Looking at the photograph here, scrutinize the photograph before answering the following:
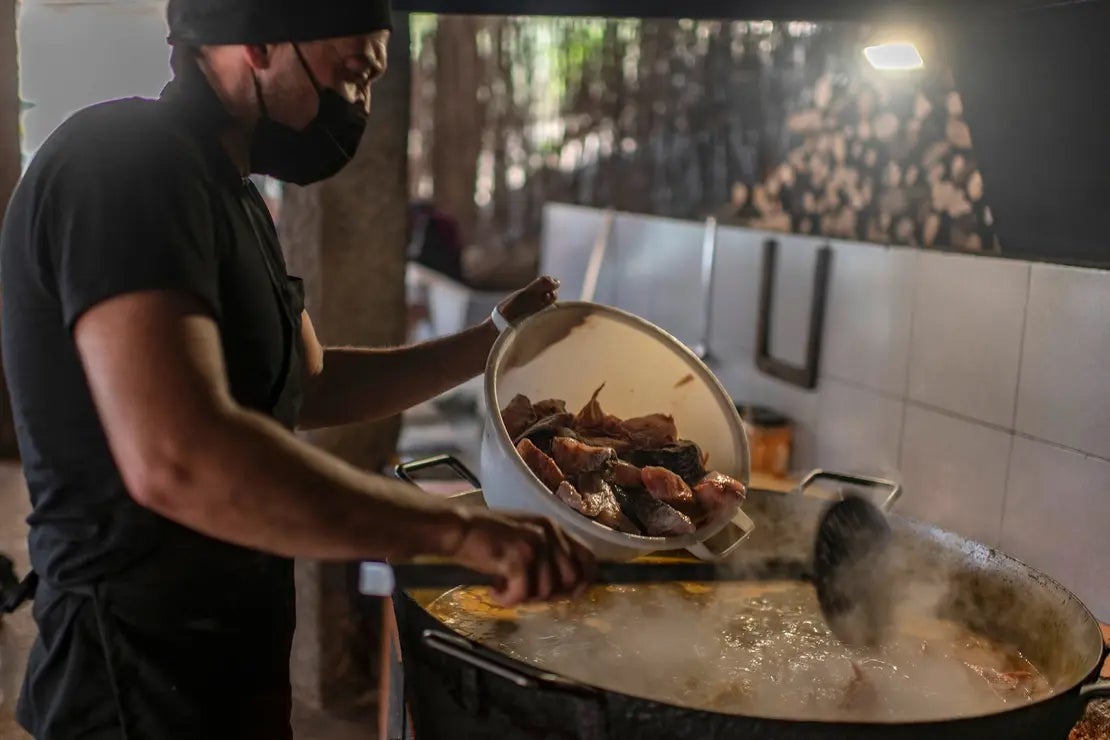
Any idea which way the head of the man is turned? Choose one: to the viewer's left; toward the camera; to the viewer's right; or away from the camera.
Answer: to the viewer's right

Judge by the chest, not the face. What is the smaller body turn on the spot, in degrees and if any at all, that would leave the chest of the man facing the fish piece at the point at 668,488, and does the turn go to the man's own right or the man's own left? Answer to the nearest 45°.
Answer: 0° — they already face it

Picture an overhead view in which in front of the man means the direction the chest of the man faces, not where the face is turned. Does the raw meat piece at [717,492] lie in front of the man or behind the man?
in front

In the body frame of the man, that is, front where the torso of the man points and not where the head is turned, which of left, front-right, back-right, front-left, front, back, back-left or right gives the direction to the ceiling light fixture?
front-left

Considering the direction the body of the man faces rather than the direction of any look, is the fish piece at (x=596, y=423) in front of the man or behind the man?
in front

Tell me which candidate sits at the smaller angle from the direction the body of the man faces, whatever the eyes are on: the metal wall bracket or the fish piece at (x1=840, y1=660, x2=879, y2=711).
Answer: the fish piece

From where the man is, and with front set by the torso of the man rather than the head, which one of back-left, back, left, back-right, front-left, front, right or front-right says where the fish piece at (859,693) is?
front

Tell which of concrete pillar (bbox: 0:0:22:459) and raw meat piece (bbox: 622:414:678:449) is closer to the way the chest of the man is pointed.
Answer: the raw meat piece

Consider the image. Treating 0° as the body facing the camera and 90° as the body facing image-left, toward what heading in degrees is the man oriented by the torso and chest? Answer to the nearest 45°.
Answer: approximately 270°
